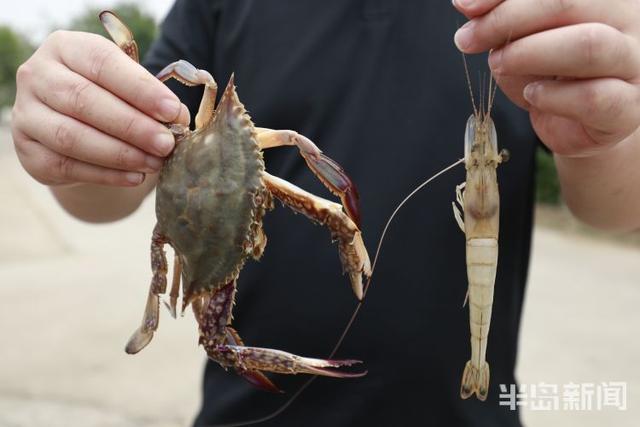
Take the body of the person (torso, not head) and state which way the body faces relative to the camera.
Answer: toward the camera
